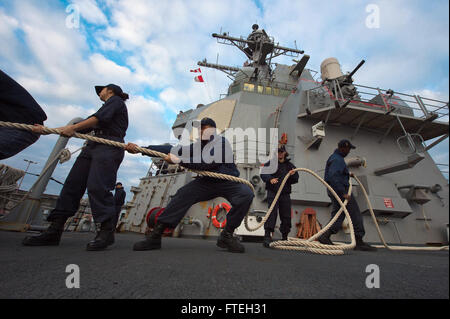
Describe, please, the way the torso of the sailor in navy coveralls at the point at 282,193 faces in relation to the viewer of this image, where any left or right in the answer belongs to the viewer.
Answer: facing the viewer

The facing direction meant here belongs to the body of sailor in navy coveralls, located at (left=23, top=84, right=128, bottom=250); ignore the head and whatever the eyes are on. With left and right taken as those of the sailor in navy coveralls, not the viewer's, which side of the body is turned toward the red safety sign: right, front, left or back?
back

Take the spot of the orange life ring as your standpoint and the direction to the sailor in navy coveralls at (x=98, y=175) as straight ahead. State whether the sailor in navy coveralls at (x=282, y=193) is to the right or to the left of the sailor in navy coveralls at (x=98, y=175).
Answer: left

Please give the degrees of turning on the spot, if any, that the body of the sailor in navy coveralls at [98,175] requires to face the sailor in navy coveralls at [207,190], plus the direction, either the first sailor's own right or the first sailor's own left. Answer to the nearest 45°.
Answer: approximately 135° to the first sailor's own left

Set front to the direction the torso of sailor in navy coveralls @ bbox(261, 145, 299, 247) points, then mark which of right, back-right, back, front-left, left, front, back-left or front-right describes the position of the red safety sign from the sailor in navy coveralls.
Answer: back-left

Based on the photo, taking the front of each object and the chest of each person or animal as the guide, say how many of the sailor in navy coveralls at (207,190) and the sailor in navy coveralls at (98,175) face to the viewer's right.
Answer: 0

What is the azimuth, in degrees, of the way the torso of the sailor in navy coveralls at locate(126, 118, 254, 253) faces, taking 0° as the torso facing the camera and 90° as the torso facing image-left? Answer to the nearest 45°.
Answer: approximately 45°

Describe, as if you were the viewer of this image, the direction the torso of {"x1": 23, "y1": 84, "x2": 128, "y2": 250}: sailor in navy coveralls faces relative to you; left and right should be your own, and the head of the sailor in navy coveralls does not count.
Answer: facing to the left of the viewer

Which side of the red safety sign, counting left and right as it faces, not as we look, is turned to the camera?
front

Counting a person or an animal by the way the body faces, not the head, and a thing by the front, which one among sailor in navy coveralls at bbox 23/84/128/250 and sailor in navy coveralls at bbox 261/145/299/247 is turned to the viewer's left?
sailor in navy coveralls at bbox 23/84/128/250
